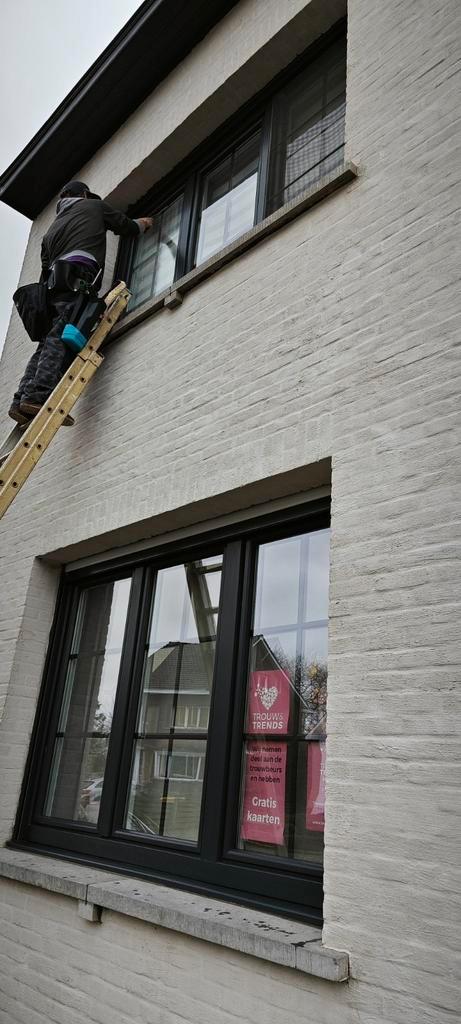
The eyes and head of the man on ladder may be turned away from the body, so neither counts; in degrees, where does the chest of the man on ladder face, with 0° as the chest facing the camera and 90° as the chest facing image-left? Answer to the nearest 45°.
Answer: approximately 225°

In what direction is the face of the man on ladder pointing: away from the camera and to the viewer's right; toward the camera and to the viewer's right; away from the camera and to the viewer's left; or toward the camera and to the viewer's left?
away from the camera and to the viewer's right

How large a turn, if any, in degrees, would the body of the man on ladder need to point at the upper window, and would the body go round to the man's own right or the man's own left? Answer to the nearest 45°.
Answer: approximately 90° to the man's own right
